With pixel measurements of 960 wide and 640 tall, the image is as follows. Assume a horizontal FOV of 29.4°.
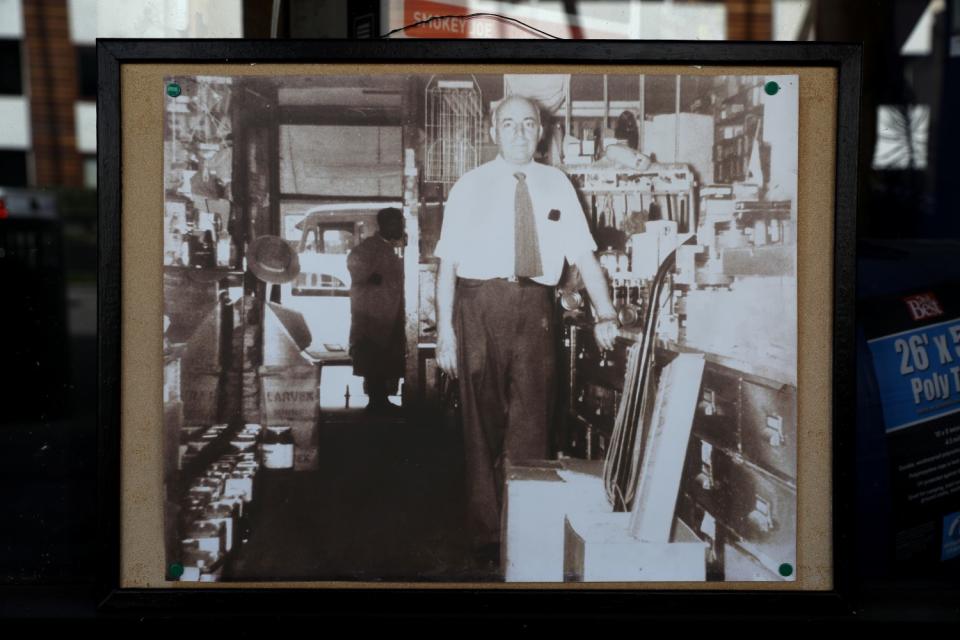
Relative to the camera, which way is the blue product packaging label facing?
toward the camera

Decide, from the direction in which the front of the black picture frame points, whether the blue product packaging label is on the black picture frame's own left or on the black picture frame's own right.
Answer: on the black picture frame's own left

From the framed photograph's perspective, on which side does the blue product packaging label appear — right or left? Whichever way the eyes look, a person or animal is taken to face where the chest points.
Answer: on its left

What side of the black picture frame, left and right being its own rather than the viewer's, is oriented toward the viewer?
front

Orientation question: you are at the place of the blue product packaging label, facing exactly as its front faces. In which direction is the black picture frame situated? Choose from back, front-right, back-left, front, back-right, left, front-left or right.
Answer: front-right

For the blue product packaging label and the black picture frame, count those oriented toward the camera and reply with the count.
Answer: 2

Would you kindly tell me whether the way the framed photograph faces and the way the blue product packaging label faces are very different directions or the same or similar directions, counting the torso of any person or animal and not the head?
same or similar directions

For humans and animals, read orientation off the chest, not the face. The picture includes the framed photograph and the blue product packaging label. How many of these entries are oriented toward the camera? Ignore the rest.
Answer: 2

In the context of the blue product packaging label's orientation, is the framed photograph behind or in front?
in front
